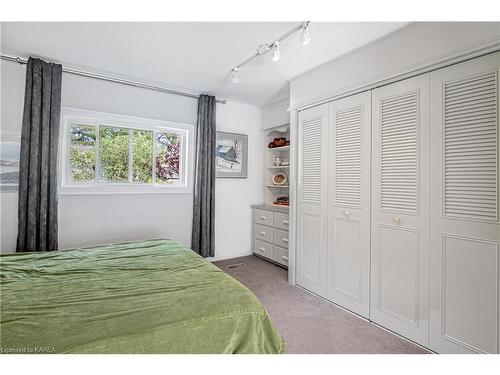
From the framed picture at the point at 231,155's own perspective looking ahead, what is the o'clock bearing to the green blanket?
The green blanket is roughly at 2 o'clock from the framed picture.

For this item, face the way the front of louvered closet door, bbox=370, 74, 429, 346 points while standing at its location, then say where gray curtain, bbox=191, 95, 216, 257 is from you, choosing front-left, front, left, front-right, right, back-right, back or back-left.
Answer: front-right

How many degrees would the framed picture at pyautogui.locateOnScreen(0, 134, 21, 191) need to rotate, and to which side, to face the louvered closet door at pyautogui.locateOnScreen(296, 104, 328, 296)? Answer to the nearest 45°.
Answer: approximately 45° to its left

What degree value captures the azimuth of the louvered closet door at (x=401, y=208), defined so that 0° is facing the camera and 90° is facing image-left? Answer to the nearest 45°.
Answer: approximately 45°

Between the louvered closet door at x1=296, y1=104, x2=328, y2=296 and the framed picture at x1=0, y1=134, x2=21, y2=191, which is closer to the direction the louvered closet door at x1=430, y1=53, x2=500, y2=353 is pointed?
the framed picture
